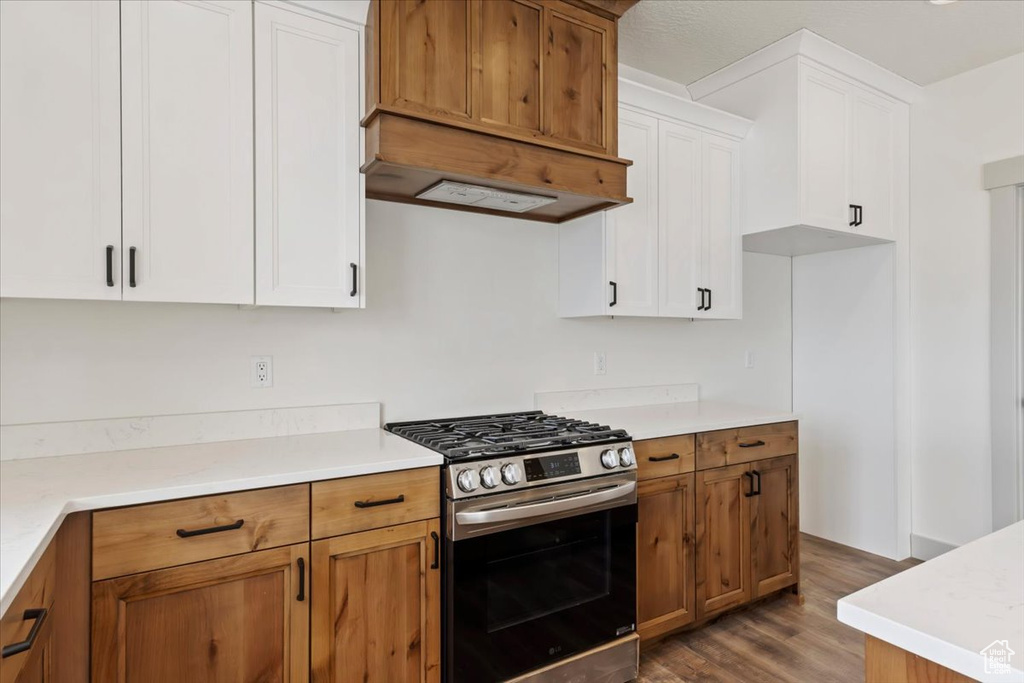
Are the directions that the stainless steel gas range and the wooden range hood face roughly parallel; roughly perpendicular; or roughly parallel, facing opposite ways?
roughly parallel

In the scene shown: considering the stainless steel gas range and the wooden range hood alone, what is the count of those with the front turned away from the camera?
0

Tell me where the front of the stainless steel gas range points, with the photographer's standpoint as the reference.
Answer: facing the viewer and to the right of the viewer
